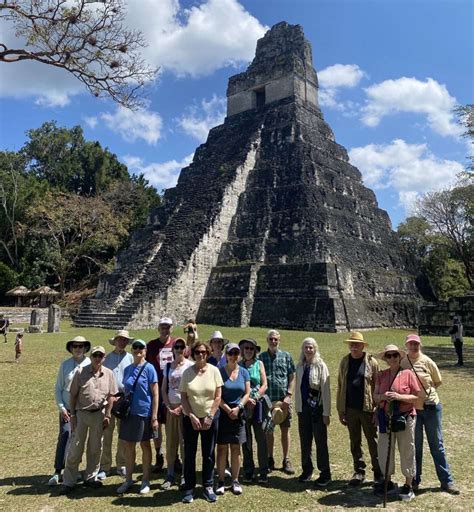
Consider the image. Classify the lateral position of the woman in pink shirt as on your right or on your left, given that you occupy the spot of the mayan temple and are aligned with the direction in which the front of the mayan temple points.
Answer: on your left

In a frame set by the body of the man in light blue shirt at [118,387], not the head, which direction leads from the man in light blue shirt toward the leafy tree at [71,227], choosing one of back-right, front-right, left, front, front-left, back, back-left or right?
back

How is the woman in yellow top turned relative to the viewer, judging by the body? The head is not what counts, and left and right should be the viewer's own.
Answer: facing the viewer

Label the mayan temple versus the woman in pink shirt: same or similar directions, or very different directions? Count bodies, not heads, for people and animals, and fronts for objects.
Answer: same or similar directions

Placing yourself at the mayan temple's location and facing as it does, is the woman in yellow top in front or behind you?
in front

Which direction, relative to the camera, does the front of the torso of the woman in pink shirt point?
toward the camera

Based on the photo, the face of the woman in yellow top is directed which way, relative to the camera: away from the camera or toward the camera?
toward the camera

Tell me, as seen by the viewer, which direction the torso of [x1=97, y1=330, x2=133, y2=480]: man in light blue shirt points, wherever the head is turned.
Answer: toward the camera

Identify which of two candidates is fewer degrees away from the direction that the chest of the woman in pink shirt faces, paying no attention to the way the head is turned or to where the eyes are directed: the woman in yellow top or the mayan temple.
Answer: the woman in yellow top

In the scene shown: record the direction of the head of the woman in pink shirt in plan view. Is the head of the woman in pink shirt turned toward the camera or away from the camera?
toward the camera

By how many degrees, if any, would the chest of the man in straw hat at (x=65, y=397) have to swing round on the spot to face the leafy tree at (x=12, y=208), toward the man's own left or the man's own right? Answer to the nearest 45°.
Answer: approximately 180°

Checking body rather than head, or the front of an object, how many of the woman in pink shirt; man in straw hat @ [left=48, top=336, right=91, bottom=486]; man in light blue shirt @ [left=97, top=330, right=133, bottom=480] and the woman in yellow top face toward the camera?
4
